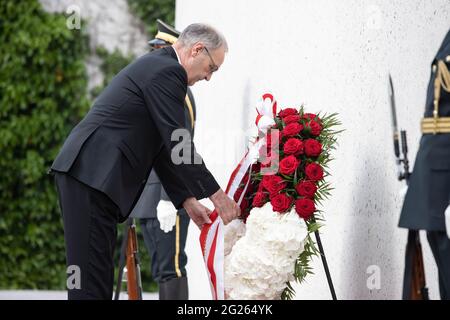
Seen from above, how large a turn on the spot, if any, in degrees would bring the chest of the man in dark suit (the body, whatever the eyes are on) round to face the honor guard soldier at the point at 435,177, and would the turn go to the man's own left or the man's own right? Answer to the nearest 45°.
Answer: approximately 45° to the man's own right

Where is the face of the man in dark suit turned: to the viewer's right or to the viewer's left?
to the viewer's right

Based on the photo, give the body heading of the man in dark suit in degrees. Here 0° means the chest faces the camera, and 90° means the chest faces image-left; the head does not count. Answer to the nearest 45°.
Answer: approximately 270°
